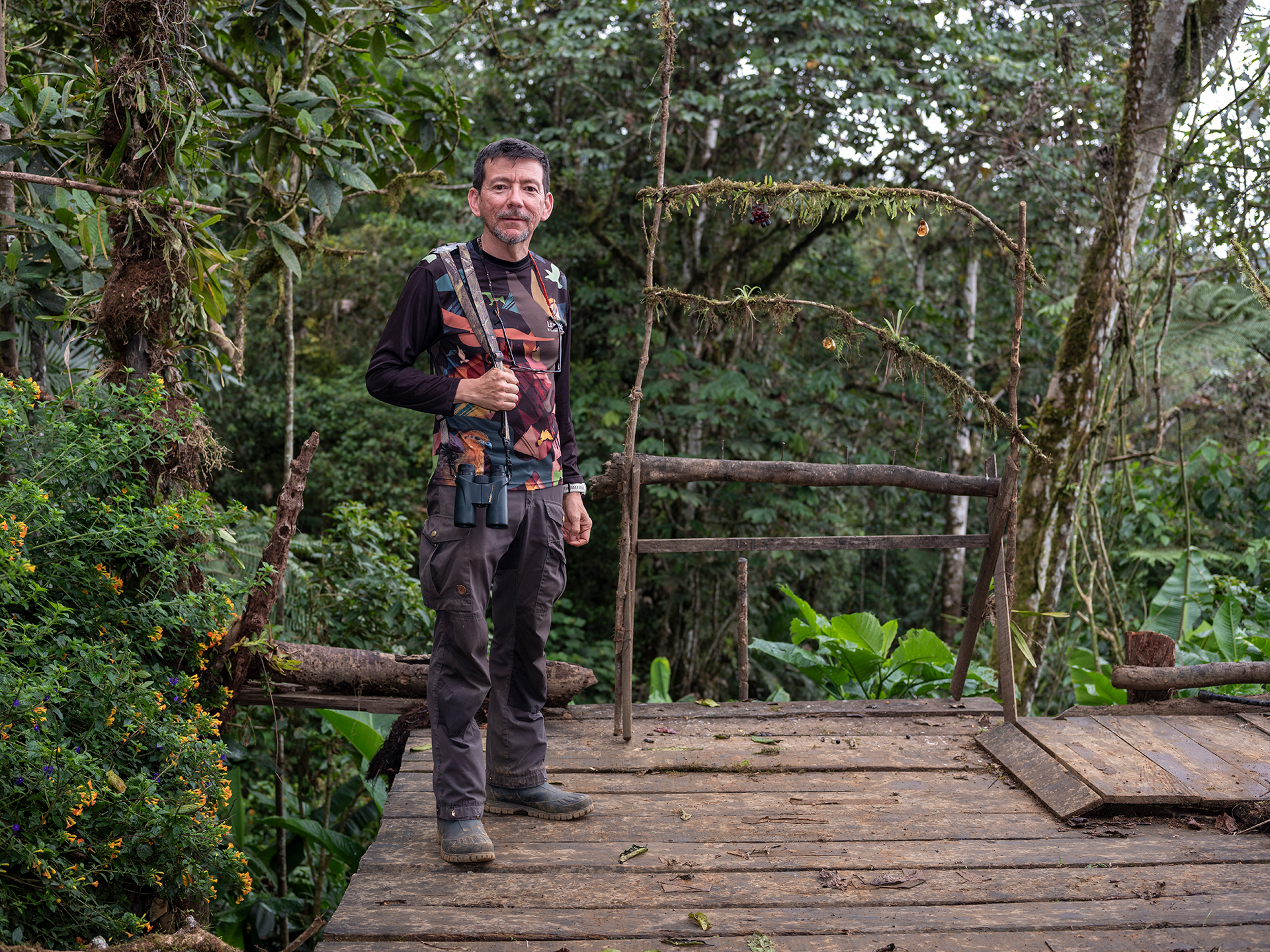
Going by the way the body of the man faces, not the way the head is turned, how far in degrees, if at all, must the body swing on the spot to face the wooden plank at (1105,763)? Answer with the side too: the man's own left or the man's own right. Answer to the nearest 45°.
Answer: approximately 45° to the man's own left

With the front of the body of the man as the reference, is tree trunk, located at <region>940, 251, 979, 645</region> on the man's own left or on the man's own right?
on the man's own left

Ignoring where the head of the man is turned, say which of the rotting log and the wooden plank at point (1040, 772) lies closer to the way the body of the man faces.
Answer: the wooden plank

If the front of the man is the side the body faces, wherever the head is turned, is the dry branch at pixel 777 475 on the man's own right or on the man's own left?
on the man's own left

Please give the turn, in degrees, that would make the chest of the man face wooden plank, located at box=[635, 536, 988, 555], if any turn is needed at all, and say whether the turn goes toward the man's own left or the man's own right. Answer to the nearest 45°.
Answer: approximately 90° to the man's own left

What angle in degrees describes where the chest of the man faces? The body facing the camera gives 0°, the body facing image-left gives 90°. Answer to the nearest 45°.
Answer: approximately 315°

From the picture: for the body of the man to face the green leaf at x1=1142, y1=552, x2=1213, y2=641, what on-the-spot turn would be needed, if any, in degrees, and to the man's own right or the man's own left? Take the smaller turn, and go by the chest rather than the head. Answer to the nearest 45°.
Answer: approximately 90° to the man's own left

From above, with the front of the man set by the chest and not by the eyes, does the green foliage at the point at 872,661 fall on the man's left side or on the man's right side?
on the man's left side
